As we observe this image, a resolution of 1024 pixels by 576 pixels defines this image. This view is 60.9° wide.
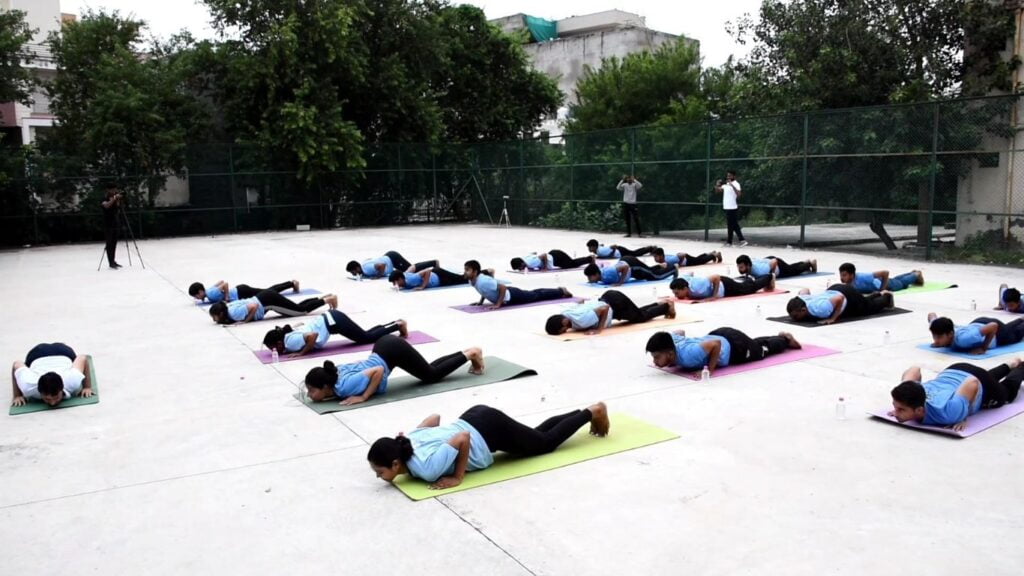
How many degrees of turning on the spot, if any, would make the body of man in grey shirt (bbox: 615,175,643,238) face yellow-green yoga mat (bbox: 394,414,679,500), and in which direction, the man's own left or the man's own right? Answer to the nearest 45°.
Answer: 0° — they already face it

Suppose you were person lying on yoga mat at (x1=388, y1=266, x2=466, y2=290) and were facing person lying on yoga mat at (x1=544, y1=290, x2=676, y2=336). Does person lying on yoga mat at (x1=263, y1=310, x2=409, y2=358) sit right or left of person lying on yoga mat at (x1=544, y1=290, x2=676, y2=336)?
right

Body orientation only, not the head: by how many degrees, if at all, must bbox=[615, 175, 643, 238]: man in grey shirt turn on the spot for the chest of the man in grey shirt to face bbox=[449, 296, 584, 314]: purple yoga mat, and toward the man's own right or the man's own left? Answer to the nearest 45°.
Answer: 0° — they already face it

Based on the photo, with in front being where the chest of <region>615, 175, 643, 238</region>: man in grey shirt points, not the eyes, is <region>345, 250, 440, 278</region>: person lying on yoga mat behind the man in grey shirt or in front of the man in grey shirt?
in front

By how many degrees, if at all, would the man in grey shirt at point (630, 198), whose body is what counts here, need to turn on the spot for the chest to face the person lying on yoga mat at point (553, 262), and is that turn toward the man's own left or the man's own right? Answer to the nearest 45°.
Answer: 0° — they already face them

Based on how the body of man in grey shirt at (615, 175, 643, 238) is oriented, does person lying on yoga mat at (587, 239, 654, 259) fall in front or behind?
in front

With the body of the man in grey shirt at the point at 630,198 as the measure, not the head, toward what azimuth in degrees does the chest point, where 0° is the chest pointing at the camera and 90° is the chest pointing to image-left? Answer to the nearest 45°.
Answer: approximately 0°

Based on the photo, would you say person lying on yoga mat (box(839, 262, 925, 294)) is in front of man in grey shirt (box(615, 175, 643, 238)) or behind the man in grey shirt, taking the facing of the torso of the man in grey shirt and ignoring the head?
in front

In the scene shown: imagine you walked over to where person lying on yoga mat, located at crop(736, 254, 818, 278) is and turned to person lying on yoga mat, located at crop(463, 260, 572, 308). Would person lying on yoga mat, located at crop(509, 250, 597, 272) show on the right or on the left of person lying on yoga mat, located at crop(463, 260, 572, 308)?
right

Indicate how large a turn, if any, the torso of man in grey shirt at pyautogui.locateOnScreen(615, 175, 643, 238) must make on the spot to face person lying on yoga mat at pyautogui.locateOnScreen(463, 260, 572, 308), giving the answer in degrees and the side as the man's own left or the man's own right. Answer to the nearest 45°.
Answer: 0° — they already face them

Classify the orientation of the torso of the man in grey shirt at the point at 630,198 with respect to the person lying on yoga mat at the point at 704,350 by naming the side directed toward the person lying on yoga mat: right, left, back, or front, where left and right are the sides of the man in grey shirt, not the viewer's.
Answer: front

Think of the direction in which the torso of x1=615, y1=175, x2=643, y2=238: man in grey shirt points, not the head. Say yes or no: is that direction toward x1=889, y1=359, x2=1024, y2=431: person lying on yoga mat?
yes

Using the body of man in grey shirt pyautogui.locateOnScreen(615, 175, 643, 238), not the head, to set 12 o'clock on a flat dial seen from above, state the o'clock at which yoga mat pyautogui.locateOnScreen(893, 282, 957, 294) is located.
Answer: The yoga mat is roughly at 11 o'clock from the man in grey shirt.
